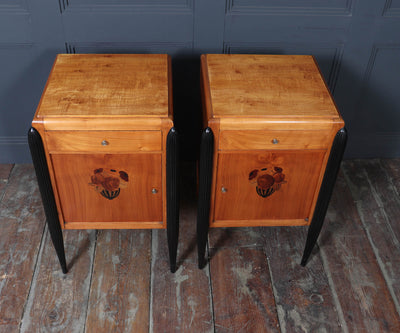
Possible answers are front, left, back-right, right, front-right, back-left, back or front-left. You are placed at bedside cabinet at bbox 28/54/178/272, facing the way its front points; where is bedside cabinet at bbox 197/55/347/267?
left

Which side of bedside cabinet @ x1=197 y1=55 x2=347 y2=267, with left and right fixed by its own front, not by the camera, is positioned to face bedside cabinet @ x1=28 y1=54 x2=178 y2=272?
right

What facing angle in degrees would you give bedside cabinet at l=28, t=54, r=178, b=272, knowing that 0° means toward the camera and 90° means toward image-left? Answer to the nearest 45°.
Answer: approximately 0°

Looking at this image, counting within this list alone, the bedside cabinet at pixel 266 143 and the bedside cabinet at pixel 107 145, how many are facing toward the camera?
2

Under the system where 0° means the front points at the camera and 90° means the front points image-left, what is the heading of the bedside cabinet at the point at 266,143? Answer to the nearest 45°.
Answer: approximately 0°
